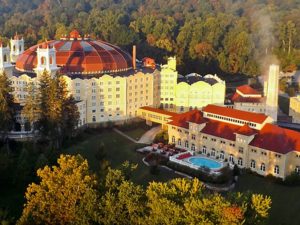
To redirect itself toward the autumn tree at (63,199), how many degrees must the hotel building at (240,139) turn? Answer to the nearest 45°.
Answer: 0° — it already faces it

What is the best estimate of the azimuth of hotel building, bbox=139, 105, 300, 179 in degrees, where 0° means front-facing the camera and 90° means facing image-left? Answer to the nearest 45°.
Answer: approximately 45°

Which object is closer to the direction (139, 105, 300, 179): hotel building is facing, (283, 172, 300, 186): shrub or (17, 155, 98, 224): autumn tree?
the autumn tree

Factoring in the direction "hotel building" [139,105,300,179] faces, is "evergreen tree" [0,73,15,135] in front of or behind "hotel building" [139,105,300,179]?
in front

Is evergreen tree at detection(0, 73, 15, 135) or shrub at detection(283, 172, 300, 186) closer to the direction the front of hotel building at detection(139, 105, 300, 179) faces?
the evergreen tree

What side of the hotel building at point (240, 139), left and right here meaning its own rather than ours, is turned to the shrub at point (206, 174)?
front

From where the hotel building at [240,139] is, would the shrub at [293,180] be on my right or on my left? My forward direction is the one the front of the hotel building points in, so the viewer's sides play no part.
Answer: on my left

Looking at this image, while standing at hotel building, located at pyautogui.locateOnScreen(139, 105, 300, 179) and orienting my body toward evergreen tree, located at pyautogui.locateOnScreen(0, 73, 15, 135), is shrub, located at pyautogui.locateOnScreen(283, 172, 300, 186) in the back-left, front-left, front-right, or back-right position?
back-left
